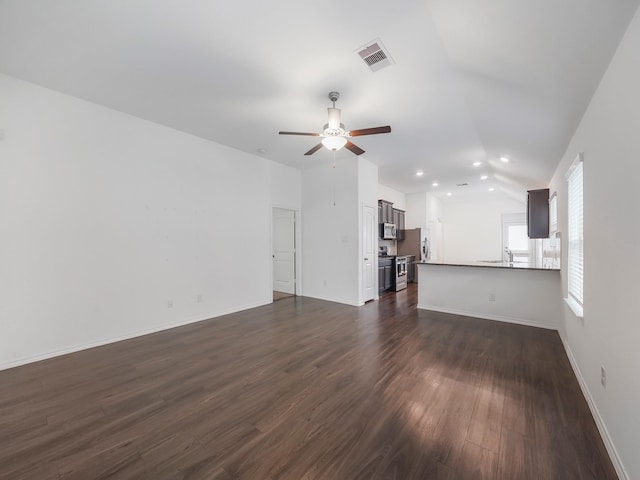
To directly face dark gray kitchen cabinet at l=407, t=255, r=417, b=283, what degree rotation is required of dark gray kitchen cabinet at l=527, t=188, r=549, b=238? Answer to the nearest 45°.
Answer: approximately 45° to its right

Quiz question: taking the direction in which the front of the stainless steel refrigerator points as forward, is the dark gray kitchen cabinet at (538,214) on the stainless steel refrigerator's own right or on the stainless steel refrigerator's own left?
on the stainless steel refrigerator's own right

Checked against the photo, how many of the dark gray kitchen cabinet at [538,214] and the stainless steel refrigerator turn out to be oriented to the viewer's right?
1

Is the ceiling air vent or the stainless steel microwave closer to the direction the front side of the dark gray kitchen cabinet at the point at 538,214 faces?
the stainless steel microwave

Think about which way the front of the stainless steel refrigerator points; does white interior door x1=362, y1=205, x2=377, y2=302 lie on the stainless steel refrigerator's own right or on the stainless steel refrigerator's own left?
on the stainless steel refrigerator's own right

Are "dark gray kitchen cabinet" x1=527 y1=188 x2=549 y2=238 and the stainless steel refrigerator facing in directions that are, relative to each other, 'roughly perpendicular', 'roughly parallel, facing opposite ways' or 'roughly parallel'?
roughly parallel, facing opposite ways

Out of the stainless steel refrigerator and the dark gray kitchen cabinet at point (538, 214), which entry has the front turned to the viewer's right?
the stainless steel refrigerator

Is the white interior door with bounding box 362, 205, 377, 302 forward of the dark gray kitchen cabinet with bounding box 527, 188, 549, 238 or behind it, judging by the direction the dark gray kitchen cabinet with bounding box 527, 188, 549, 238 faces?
forward

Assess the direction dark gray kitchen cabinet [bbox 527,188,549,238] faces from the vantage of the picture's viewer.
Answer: facing to the left of the viewer

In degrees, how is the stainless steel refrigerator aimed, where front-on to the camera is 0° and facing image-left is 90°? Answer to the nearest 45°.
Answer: approximately 270°

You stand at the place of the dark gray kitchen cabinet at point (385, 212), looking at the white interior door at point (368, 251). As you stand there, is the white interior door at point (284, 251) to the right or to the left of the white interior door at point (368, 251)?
right

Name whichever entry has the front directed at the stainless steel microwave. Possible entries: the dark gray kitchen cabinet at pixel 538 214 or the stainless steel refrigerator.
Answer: the dark gray kitchen cabinet

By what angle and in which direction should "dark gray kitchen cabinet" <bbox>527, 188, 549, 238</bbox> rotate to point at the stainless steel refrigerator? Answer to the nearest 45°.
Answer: approximately 45° to its right

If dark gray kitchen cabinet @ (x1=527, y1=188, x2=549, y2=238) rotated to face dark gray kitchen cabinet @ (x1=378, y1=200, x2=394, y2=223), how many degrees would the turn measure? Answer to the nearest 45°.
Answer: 0° — it already faces it
